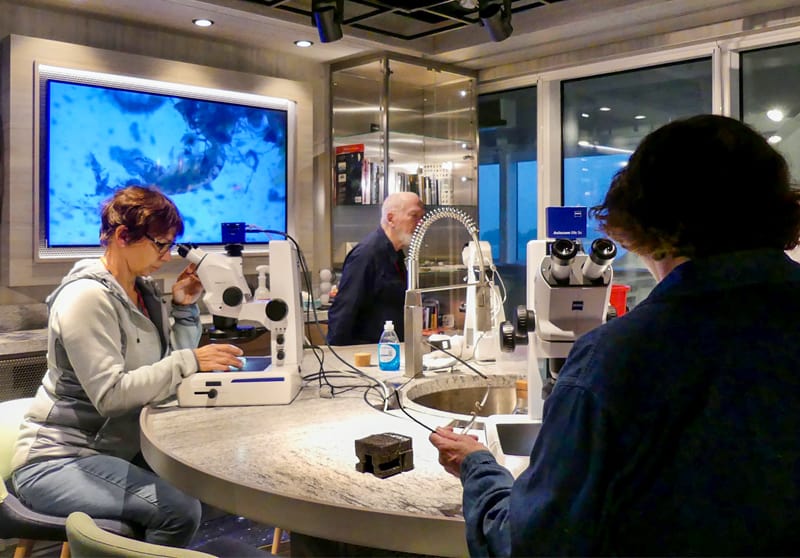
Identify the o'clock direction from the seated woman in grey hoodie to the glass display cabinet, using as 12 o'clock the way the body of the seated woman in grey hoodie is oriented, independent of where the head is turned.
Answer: The glass display cabinet is roughly at 10 o'clock from the seated woman in grey hoodie.

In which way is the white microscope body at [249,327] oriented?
to the viewer's left

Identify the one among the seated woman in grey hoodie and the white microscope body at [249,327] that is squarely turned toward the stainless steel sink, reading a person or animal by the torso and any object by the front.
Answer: the seated woman in grey hoodie

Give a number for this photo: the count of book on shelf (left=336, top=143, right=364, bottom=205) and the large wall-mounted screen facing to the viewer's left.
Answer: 0

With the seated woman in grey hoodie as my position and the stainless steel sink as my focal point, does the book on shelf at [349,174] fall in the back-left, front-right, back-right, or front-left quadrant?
front-left

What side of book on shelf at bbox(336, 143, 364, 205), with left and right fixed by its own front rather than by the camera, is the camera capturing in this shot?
front

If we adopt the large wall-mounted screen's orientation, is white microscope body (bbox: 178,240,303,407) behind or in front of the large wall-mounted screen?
in front

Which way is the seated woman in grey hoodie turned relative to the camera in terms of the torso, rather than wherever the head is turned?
to the viewer's right

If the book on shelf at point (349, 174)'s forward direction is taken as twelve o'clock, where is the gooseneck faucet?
The gooseneck faucet is roughly at 12 o'clock from the book on shelf.

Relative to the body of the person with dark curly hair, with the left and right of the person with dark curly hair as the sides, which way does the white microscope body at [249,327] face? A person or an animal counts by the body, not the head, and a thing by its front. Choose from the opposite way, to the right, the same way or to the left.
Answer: to the left

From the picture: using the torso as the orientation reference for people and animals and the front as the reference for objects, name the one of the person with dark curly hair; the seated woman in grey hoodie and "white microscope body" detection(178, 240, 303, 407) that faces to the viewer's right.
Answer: the seated woman in grey hoodie

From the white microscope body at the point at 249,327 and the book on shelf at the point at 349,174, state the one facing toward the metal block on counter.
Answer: the book on shelf

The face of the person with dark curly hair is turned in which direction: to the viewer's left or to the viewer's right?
to the viewer's left

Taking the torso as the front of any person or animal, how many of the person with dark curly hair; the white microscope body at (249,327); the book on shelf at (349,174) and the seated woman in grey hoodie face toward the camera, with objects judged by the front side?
1

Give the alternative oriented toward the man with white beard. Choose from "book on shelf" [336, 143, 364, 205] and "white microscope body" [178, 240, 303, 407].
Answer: the book on shelf

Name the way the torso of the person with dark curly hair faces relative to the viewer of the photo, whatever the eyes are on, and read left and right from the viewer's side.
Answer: facing away from the viewer and to the left of the viewer

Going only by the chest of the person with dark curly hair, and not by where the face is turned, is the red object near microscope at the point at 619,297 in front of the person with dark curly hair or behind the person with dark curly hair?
in front

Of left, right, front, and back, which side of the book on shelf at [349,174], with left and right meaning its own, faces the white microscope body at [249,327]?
front
